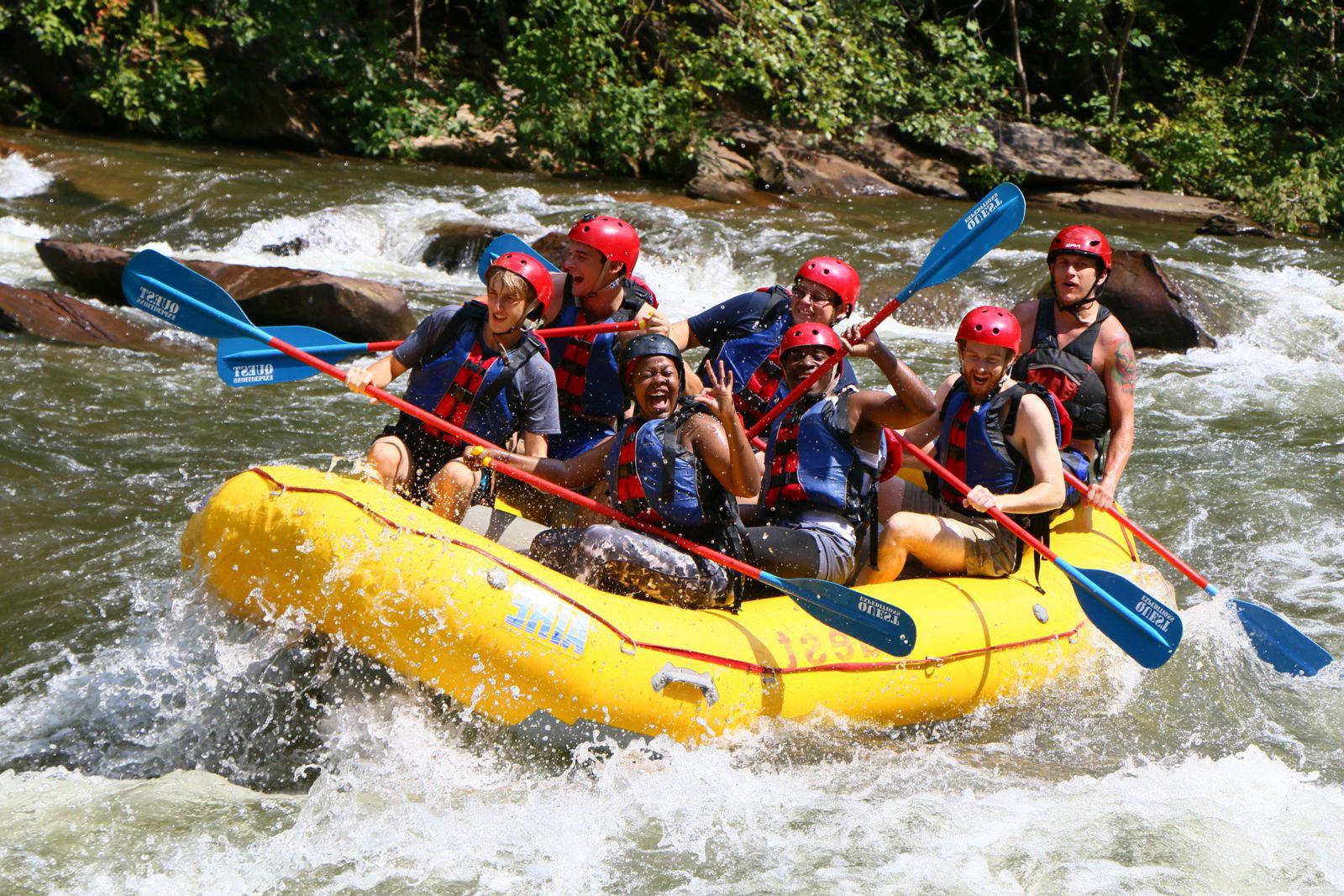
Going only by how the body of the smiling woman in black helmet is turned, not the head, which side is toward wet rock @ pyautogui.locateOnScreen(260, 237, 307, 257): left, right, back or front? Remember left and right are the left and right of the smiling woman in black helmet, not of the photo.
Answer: right

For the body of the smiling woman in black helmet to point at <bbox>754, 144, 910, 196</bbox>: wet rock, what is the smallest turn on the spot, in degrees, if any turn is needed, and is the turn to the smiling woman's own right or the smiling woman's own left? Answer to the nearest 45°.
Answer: approximately 135° to the smiling woman's own right

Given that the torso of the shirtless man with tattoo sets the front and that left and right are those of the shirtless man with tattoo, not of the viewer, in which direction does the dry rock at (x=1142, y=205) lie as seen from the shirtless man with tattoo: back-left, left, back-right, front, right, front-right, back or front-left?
back-right

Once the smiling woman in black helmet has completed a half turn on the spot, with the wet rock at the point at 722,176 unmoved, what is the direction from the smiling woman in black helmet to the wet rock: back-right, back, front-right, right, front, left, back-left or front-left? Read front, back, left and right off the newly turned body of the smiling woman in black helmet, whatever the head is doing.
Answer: front-left

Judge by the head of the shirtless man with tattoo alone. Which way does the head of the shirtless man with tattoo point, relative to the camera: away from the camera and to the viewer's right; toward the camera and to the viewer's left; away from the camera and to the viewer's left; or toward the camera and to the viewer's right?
toward the camera and to the viewer's left

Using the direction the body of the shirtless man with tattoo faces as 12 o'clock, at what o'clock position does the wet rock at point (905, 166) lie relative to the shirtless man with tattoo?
The wet rock is roughly at 4 o'clock from the shirtless man with tattoo.

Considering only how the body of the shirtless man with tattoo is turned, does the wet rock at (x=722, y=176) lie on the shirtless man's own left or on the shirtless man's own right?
on the shirtless man's own right

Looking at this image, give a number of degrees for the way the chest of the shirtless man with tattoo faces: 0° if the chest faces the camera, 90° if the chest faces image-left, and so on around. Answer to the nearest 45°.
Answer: approximately 45°

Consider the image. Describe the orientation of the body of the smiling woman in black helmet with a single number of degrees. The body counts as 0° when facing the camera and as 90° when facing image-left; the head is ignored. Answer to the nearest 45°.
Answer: approximately 45°

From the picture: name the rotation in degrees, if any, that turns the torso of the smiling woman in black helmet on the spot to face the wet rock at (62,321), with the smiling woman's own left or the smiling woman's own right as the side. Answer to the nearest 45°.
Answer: approximately 90° to the smiling woman's own right

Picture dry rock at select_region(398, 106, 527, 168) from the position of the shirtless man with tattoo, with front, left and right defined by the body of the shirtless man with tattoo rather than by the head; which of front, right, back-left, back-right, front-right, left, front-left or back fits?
right

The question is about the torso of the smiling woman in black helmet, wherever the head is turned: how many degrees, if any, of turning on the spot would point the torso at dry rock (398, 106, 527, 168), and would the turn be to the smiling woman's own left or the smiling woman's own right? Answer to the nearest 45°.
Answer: approximately 135° to the smiling woman's own right

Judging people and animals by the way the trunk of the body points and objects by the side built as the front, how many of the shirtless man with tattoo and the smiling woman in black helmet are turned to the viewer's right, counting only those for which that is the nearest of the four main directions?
0
